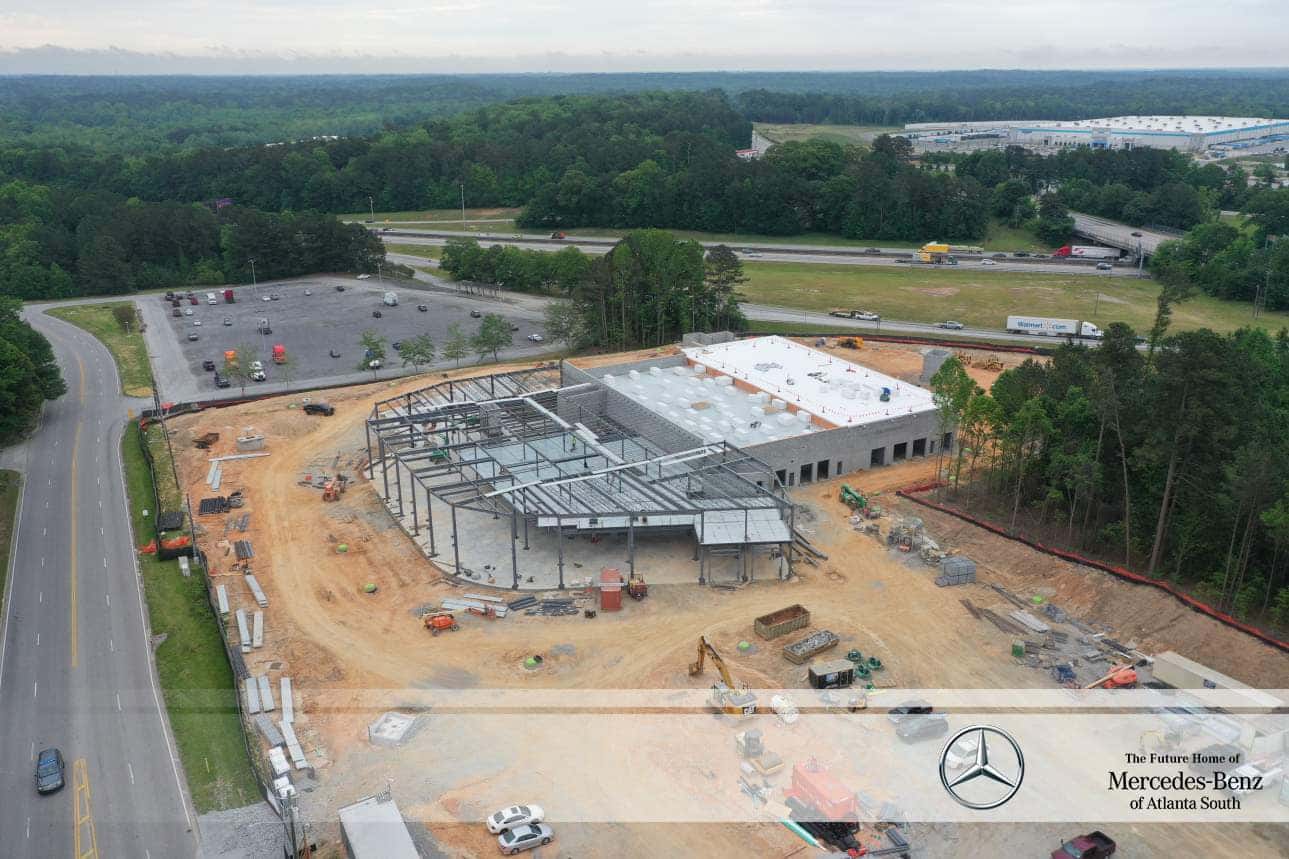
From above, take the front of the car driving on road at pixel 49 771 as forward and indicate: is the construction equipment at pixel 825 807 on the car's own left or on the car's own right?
on the car's own left

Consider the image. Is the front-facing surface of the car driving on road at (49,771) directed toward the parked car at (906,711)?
no

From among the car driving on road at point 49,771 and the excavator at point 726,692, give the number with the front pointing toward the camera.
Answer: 1

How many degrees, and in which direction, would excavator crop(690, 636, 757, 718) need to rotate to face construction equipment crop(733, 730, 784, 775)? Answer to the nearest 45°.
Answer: approximately 135° to its left

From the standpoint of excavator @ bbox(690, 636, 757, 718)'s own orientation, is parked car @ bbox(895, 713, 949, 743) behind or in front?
behind

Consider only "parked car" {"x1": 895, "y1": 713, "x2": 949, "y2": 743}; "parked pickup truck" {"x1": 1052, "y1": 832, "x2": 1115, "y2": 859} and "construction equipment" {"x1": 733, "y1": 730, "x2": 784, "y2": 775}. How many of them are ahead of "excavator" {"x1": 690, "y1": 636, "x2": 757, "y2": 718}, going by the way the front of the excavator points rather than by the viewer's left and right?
0

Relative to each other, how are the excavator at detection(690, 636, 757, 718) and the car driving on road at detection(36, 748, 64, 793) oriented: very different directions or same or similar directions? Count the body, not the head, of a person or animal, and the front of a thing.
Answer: very different directions

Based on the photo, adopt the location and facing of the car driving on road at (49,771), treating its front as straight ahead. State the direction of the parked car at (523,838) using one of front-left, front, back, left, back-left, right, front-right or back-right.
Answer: front-left

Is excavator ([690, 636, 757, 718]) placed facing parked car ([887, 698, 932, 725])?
no

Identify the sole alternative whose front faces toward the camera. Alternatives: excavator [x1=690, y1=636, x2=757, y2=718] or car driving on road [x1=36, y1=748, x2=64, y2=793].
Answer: the car driving on road

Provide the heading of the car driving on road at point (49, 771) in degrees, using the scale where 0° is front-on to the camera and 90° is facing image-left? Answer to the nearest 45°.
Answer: approximately 0°

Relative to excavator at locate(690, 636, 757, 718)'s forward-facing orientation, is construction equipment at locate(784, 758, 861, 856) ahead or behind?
behind

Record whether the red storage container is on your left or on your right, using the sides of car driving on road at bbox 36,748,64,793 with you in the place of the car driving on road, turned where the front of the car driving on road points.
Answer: on your left

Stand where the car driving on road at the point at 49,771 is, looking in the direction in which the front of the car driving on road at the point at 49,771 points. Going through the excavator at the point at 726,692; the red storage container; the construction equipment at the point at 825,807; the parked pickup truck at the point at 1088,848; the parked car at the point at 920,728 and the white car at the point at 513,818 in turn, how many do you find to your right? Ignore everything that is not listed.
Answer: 0

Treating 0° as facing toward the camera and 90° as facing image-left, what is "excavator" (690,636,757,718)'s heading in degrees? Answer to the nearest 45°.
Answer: approximately 135°

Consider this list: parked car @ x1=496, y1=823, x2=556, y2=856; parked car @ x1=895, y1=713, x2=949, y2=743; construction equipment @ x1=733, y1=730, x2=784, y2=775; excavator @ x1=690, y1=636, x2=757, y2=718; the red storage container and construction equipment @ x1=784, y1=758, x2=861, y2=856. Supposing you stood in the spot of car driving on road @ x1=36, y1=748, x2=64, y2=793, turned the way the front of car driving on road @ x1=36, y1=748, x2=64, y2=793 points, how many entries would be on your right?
0

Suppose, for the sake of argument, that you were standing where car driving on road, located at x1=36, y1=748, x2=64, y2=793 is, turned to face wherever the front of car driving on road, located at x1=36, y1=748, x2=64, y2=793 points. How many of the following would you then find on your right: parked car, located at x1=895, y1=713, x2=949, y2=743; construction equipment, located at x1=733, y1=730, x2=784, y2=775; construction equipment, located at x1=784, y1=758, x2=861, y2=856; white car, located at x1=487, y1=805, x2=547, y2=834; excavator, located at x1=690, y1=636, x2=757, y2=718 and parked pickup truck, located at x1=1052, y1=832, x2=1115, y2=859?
0
